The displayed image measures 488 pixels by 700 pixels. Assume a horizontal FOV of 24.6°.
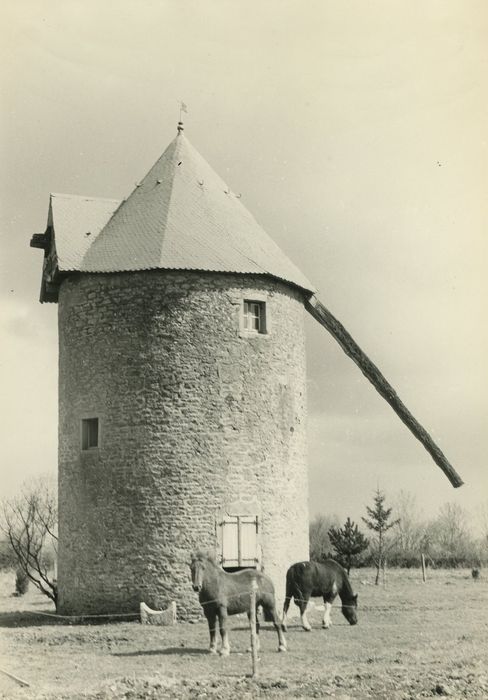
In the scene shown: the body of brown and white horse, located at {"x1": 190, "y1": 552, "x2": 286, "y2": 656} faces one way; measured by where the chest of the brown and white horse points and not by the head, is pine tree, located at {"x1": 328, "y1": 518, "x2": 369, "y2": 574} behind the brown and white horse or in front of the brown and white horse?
behind

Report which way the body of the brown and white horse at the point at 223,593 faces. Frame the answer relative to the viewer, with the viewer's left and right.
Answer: facing the viewer and to the left of the viewer

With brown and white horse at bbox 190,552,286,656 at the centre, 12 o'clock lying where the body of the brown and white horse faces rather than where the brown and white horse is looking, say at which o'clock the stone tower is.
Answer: The stone tower is roughly at 4 o'clock from the brown and white horse.

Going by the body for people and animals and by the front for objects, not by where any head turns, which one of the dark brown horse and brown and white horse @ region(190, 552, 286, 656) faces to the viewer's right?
the dark brown horse

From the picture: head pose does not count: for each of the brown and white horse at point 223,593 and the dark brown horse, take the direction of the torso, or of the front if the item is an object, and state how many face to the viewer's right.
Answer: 1

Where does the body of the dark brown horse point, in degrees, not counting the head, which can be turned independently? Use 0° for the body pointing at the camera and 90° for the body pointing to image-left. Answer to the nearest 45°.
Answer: approximately 270°

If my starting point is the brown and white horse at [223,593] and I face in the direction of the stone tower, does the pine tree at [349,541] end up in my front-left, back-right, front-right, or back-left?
front-right

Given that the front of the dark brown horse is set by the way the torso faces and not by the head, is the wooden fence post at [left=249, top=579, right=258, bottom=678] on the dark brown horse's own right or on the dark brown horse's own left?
on the dark brown horse's own right

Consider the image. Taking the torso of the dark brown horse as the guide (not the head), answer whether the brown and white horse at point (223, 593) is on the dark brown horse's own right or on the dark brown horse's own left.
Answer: on the dark brown horse's own right

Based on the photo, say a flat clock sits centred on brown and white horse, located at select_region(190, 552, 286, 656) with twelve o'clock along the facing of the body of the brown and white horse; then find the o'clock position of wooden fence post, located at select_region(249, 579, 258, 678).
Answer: The wooden fence post is roughly at 10 o'clock from the brown and white horse.
